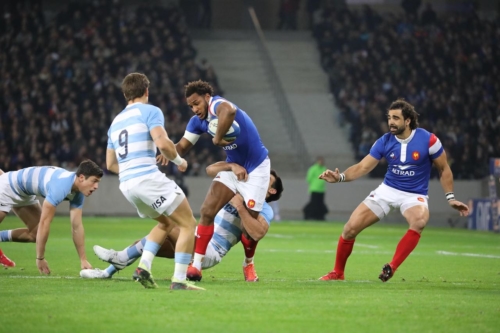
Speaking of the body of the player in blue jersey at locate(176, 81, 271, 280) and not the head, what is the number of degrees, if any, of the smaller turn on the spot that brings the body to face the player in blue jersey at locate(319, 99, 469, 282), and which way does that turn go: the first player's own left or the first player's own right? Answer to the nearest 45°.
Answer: approximately 135° to the first player's own left

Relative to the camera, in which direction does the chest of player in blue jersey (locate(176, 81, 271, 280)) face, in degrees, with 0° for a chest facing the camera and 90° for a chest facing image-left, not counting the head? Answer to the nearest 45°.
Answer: approximately 45°

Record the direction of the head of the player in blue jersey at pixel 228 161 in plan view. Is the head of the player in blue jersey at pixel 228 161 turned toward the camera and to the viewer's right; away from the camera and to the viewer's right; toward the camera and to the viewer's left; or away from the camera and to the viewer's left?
toward the camera and to the viewer's left
